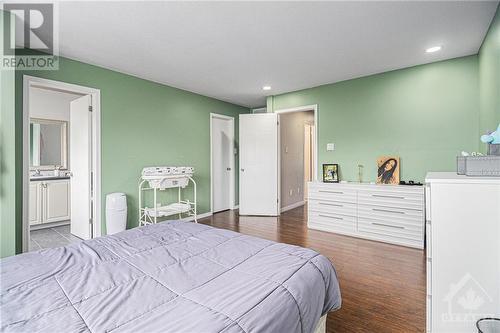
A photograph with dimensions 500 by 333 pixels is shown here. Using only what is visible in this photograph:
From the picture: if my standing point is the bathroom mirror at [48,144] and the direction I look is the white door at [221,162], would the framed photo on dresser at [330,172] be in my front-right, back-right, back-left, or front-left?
front-right

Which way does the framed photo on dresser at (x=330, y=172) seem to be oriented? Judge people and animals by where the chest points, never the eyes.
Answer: toward the camera

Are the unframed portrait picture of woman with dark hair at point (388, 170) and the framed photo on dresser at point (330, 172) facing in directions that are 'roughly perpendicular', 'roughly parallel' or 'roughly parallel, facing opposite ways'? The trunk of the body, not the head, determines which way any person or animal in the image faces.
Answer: roughly parallel

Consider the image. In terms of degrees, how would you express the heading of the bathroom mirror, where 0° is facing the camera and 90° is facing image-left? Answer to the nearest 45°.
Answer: approximately 0°

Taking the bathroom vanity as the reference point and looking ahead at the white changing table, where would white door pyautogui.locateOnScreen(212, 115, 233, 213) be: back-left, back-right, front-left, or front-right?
front-left

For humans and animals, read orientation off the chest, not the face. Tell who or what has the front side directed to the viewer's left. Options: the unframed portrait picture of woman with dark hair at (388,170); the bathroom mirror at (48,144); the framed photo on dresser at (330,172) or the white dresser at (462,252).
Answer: the white dresser

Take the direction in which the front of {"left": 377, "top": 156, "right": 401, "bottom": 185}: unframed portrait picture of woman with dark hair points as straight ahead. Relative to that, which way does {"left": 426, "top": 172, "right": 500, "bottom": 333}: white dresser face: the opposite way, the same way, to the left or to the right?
to the right

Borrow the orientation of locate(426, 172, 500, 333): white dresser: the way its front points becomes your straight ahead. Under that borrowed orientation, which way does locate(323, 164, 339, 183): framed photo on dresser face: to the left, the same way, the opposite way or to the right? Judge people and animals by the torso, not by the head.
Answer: to the left

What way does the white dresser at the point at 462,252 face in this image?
to the viewer's left

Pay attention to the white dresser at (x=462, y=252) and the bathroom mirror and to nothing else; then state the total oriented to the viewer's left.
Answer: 1

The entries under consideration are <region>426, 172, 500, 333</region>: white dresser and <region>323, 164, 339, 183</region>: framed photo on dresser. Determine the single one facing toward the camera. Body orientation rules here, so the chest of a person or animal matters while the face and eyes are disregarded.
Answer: the framed photo on dresser

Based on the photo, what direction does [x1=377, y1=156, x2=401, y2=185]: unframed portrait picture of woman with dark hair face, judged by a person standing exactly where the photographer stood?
facing the viewer

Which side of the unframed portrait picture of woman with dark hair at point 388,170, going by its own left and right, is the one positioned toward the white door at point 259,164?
right
